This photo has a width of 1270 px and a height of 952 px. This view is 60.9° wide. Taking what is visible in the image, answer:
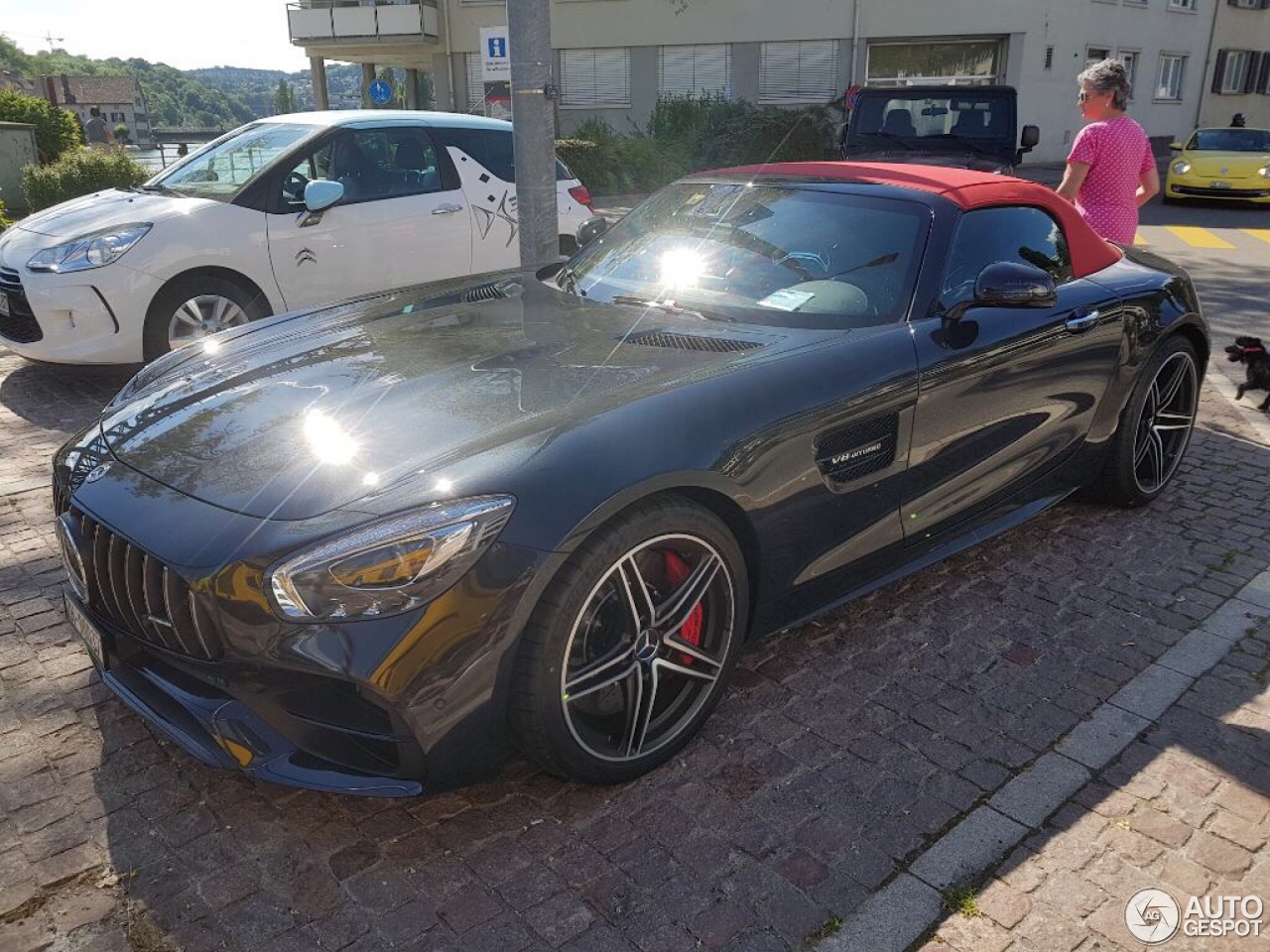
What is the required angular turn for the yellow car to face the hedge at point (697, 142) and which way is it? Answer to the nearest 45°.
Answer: approximately 90° to its right

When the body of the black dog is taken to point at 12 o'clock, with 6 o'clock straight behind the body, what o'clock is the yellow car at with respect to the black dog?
The yellow car is roughly at 3 o'clock from the black dog.

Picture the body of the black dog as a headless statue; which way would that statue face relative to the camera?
to the viewer's left

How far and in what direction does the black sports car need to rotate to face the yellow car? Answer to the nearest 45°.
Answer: approximately 180°

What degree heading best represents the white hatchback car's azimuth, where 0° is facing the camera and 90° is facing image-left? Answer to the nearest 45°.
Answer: approximately 45°

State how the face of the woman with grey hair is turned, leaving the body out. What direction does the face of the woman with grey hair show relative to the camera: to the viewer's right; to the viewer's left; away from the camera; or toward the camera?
to the viewer's left

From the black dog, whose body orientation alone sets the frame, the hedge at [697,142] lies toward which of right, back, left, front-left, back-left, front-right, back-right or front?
front-right

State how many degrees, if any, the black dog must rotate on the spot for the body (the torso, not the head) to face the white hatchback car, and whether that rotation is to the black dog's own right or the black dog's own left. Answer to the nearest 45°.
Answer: approximately 45° to the black dog's own left

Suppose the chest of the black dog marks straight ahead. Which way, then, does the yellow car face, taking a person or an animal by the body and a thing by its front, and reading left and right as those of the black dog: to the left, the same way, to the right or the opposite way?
to the left
